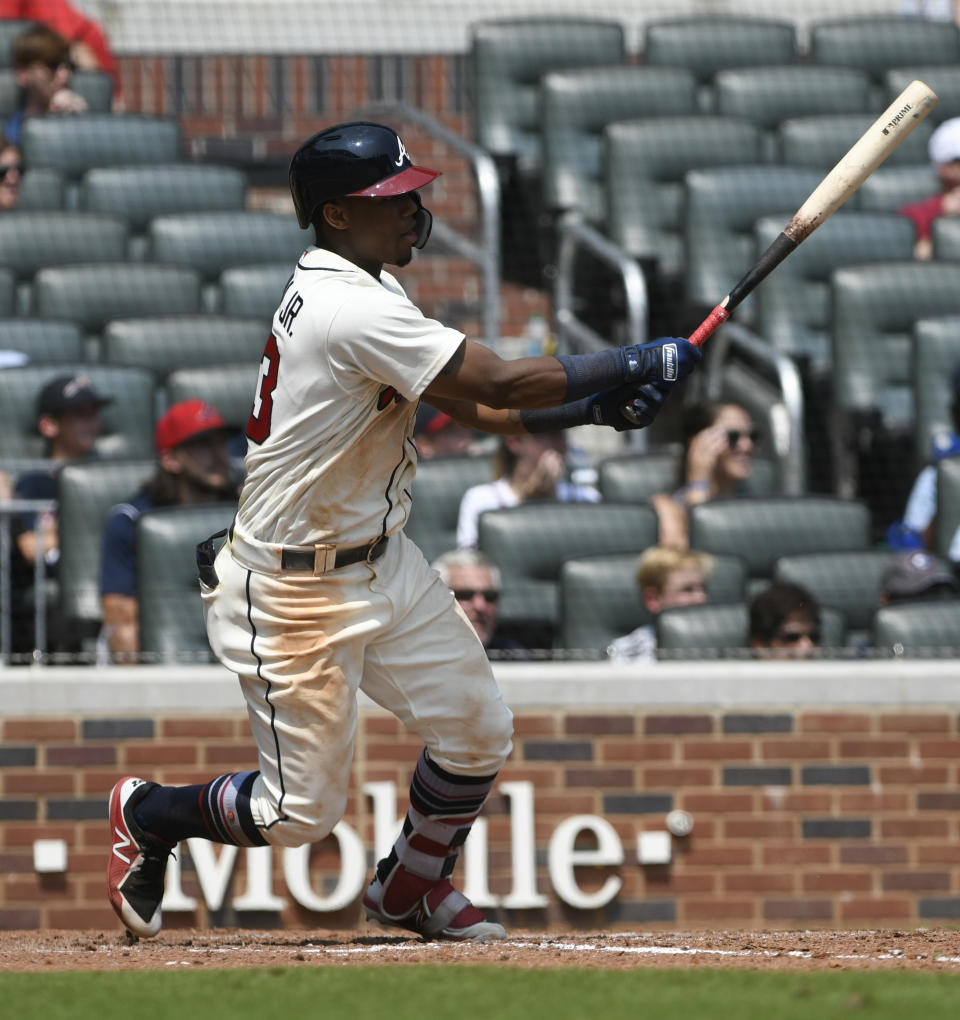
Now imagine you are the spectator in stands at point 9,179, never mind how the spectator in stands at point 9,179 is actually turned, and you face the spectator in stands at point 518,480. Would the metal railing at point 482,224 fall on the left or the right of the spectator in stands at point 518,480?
left

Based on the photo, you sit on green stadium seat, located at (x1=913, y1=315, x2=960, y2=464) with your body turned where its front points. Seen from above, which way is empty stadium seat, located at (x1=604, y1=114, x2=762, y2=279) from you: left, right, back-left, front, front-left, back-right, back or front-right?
back-right

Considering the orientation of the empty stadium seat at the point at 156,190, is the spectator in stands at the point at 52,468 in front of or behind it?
in front

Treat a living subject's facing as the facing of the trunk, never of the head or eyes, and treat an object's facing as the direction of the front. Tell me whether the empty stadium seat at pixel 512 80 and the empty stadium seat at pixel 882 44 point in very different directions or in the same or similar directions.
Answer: same or similar directions

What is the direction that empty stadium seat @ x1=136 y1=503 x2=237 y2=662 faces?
toward the camera

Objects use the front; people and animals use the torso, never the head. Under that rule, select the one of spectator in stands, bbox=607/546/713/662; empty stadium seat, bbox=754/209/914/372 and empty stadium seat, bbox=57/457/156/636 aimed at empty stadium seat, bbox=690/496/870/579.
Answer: empty stadium seat, bbox=754/209/914/372

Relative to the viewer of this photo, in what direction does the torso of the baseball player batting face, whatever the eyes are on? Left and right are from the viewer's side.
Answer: facing to the right of the viewer

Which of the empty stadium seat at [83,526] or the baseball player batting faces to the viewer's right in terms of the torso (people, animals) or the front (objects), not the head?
the baseball player batting

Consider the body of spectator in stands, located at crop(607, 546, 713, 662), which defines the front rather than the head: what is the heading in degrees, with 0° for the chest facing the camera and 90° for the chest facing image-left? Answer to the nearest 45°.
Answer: approximately 315°

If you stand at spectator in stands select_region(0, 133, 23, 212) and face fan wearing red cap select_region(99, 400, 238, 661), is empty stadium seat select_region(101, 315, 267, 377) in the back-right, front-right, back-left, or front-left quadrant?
front-left

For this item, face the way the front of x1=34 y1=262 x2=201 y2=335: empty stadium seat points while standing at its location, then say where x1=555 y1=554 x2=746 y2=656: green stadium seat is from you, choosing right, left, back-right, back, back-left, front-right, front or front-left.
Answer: front-left

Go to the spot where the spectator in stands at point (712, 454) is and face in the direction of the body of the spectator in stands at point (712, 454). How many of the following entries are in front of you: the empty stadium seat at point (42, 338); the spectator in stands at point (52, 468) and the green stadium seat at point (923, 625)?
1

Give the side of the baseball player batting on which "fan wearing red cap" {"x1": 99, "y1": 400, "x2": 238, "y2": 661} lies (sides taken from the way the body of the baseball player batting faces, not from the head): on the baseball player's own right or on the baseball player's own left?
on the baseball player's own left

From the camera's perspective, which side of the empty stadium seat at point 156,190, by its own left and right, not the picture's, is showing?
front

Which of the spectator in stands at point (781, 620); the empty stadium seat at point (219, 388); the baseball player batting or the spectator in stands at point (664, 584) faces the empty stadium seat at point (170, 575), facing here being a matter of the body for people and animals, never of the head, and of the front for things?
the empty stadium seat at point (219, 388)

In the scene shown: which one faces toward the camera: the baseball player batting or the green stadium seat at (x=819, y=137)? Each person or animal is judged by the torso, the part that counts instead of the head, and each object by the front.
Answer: the green stadium seat

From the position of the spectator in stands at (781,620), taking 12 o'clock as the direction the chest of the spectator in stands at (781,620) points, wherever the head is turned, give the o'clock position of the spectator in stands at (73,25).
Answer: the spectator in stands at (73,25) is roughly at 6 o'clock from the spectator in stands at (781,620).

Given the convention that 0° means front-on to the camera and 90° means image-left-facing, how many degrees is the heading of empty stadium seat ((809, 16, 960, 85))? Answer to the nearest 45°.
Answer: approximately 0°

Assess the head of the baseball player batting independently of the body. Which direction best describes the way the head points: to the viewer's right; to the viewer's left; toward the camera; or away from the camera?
to the viewer's right
